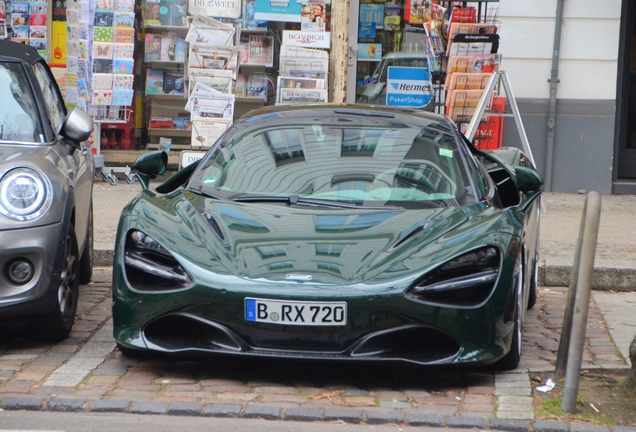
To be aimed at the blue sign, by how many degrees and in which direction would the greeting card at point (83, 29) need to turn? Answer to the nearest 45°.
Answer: approximately 90° to its left

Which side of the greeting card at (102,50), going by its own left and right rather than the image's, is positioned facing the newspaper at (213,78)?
left

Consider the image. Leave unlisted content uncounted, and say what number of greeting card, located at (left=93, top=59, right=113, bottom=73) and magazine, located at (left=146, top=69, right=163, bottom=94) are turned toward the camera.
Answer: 2

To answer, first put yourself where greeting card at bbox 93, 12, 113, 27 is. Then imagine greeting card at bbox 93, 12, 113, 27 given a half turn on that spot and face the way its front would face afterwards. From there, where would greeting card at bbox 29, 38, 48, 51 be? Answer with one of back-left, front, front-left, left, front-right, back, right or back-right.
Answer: front-left

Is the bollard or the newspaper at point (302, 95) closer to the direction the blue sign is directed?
the bollard

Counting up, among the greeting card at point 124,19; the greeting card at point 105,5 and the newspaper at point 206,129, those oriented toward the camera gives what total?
3
